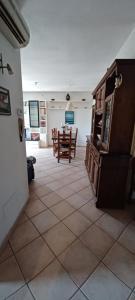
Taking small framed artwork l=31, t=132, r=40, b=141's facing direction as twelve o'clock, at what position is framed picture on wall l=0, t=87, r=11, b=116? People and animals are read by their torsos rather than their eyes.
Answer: The framed picture on wall is roughly at 12 o'clock from the small framed artwork.

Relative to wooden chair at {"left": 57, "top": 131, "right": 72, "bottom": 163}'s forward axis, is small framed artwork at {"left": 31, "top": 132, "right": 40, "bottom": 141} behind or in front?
in front

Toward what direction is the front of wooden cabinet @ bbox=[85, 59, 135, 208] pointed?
to the viewer's left

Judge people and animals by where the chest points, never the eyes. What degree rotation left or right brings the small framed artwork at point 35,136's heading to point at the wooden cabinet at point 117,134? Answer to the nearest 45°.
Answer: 0° — it already faces it

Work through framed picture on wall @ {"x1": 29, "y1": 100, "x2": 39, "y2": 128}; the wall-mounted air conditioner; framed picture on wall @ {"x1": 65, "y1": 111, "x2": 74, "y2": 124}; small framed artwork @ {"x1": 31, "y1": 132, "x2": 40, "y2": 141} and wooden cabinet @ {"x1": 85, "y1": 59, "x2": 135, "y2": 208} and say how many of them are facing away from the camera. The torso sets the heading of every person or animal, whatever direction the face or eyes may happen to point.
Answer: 0

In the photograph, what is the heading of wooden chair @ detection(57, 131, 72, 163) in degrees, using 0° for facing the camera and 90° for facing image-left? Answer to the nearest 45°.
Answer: approximately 180°

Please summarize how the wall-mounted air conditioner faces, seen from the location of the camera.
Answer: facing to the right of the viewer

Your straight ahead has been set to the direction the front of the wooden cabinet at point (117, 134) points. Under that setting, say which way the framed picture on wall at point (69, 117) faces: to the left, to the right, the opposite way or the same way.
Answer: to the left

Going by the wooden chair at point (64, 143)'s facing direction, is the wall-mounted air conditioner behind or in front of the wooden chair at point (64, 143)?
behind

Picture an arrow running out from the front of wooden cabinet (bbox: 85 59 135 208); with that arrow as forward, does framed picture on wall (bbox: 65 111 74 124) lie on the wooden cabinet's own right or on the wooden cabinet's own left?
on the wooden cabinet's own right

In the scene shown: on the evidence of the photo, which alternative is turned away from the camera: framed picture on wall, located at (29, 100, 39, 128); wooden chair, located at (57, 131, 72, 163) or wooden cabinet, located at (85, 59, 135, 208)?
the wooden chair

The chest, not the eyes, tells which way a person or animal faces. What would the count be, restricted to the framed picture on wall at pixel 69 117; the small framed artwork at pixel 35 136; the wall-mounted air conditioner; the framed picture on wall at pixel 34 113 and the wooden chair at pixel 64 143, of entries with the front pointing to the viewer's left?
0

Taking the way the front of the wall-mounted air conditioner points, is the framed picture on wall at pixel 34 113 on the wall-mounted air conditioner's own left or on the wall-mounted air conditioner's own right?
on the wall-mounted air conditioner's own left

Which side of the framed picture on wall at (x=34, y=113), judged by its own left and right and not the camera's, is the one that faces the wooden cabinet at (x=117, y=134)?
front

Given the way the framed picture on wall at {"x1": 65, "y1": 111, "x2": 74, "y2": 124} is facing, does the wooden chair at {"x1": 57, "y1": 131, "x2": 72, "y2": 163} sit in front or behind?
in front

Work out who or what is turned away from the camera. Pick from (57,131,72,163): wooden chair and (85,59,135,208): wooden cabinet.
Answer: the wooden chair

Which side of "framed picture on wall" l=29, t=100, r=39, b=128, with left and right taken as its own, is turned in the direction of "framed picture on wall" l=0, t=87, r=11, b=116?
front

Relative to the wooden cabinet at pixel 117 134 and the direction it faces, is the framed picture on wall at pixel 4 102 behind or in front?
in front

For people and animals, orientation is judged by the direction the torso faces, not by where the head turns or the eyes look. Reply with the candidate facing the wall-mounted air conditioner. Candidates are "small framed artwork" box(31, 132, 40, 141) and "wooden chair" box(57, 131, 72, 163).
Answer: the small framed artwork
